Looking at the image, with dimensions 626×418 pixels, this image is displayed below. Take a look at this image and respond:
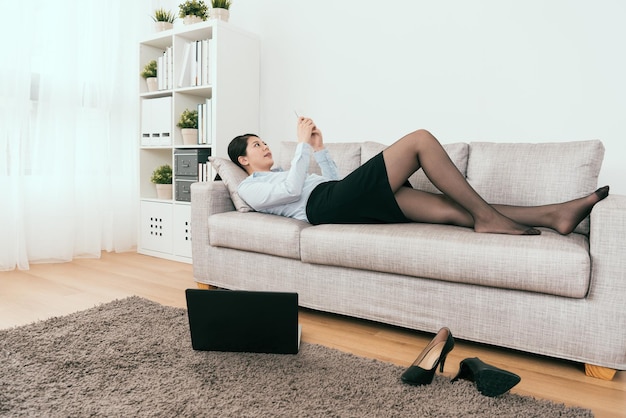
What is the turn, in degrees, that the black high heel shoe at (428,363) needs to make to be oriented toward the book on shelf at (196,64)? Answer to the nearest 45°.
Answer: approximately 90° to its right

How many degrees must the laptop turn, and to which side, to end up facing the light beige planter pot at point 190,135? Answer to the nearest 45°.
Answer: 0° — it already faces it

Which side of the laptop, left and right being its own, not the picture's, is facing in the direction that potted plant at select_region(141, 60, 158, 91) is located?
front

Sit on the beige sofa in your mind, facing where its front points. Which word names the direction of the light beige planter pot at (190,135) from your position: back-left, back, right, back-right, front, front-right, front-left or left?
right

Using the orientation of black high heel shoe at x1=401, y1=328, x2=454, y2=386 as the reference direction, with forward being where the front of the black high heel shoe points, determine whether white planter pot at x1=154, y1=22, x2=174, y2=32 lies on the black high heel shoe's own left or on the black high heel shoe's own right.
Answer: on the black high heel shoe's own right

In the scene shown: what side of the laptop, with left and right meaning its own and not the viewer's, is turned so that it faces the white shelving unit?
front

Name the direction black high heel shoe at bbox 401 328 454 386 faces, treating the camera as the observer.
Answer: facing the viewer and to the left of the viewer

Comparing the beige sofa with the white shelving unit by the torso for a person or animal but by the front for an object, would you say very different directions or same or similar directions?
same or similar directions

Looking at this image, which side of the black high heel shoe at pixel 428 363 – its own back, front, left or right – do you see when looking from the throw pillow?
right

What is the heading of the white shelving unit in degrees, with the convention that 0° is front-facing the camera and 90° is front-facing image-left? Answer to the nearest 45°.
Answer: approximately 45°

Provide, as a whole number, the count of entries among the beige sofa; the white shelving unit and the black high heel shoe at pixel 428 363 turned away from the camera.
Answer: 0

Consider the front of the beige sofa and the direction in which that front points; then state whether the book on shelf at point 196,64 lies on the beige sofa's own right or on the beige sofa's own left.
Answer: on the beige sofa's own right

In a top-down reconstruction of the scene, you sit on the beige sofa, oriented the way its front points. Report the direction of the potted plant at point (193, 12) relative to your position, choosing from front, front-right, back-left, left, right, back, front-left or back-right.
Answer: right

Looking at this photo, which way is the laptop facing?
away from the camera

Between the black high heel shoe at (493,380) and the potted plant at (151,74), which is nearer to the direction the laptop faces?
the potted plant

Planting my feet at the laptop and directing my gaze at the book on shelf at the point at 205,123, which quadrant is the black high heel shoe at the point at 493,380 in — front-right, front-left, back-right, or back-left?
back-right
